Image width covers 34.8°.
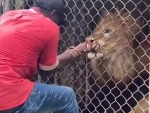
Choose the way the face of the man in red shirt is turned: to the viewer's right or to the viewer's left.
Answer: to the viewer's right

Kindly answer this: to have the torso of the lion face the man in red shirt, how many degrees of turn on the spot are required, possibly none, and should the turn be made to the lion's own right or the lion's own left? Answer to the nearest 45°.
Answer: approximately 45° to the lion's own left

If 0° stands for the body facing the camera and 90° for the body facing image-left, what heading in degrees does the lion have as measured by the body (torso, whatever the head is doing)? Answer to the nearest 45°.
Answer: approximately 90°
